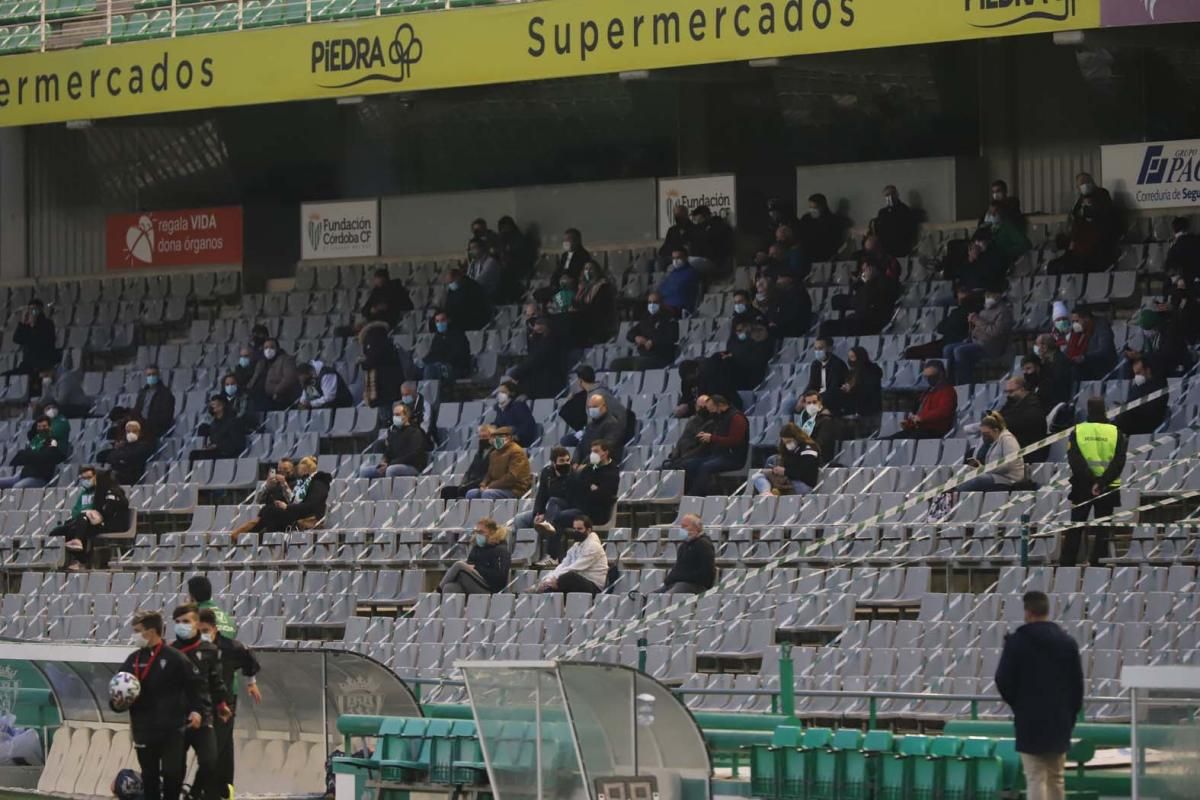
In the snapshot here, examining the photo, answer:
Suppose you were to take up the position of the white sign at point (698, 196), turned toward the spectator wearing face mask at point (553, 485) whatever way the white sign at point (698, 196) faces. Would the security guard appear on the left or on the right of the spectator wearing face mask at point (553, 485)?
left

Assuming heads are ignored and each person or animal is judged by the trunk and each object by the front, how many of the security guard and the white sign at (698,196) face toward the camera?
1

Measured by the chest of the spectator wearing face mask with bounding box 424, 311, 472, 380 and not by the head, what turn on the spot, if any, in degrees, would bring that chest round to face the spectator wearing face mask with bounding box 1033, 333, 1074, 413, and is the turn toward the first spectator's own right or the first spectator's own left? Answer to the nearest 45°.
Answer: approximately 90° to the first spectator's own left

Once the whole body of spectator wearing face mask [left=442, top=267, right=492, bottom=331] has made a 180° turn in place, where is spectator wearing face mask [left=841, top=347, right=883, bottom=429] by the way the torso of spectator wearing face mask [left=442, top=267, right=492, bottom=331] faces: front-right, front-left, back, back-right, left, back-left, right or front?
right

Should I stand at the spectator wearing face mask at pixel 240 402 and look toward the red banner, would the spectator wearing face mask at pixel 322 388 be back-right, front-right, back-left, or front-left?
back-right

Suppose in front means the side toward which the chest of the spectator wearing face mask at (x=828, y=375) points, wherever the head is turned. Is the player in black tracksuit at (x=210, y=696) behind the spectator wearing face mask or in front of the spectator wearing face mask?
in front

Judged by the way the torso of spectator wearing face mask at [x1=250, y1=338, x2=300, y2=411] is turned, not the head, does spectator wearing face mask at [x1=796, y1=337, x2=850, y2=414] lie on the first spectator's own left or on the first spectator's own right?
on the first spectator's own left

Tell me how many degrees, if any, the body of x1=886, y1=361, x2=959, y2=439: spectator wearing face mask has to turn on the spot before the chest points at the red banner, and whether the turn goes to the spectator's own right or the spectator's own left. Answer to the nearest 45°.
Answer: approximately 90° to the spectator's own right

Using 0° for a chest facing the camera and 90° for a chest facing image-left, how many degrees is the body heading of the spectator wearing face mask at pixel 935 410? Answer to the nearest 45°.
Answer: approximately 45°

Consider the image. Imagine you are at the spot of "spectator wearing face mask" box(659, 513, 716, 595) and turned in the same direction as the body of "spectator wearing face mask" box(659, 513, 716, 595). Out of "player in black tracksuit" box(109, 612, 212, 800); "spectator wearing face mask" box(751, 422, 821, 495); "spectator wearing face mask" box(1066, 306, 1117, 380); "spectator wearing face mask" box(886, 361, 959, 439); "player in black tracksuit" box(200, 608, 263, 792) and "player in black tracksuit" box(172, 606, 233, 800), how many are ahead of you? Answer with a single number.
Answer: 3

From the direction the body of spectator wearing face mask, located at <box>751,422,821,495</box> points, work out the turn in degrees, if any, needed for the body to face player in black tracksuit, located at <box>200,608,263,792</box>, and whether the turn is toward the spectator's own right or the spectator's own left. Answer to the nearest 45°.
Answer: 0° — they already face them

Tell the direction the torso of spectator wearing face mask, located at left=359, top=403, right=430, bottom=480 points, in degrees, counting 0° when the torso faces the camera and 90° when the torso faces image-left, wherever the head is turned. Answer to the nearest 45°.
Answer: approximately 45°

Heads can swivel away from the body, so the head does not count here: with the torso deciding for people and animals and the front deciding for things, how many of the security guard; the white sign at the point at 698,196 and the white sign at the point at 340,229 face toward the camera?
2

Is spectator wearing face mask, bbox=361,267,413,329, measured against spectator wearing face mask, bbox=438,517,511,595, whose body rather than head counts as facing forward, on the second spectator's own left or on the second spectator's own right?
on the second spectator's own right

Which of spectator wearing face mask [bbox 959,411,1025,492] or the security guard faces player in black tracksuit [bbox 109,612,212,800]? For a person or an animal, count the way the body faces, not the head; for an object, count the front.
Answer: the spectator wearing face mask

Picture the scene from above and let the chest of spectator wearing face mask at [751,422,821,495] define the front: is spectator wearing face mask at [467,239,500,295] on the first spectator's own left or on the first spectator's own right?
on the first spectator's own right
